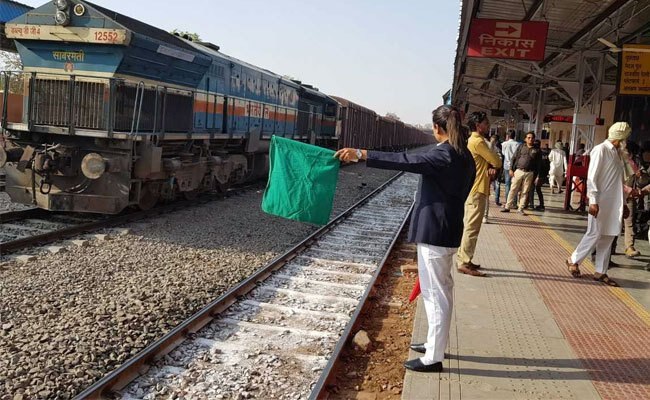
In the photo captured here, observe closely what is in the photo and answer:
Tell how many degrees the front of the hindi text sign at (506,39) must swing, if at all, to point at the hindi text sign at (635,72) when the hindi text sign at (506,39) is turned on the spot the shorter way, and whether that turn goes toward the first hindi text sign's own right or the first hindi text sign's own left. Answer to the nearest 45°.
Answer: approximately 90° to the first hindi text sign's own left

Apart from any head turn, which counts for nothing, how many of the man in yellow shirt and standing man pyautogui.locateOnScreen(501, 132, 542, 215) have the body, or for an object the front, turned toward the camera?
1

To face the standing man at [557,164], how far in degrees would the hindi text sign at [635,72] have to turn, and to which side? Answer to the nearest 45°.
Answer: approximately 180°

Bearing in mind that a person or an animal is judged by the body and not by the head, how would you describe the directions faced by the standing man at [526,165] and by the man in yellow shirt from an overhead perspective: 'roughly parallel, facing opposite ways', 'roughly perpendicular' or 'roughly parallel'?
roughly perpendicular

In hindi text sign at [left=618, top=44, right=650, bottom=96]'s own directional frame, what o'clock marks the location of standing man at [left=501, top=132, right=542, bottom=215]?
The standing man is roughly at 4 o'clock from the hindi text sign.

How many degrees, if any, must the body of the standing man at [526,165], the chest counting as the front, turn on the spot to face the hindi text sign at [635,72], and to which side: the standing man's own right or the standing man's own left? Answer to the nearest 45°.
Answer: approximately 45° to the standing man's own left

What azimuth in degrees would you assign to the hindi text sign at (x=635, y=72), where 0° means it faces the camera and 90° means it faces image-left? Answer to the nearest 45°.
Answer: approximately 0°
